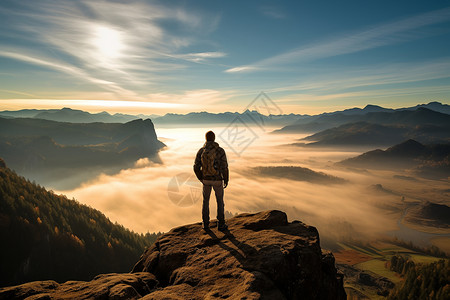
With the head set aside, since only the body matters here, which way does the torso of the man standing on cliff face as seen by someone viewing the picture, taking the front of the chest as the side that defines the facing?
away from the camera
